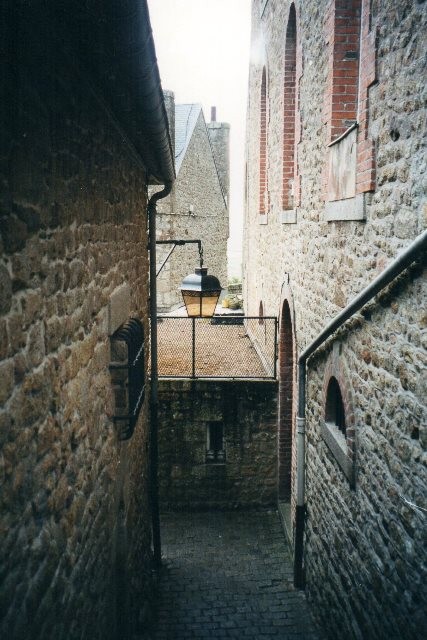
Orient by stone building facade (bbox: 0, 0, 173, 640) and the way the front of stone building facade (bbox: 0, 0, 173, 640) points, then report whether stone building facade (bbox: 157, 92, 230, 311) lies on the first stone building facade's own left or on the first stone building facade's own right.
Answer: on the first stone building facade's own left

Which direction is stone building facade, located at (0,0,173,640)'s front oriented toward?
to the viewer's right

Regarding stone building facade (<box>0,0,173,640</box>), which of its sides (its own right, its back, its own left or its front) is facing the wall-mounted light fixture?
left

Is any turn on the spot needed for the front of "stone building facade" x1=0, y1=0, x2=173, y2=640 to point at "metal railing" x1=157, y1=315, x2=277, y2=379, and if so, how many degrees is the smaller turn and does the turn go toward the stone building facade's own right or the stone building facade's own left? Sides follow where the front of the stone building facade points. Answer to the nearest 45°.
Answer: approximately 90° to the stone building facade's own left

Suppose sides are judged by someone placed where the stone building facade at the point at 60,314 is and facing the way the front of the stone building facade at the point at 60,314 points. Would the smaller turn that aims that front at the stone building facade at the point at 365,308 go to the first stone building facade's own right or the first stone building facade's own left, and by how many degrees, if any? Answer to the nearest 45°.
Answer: approximately 45° to the first stone building facade's own left
